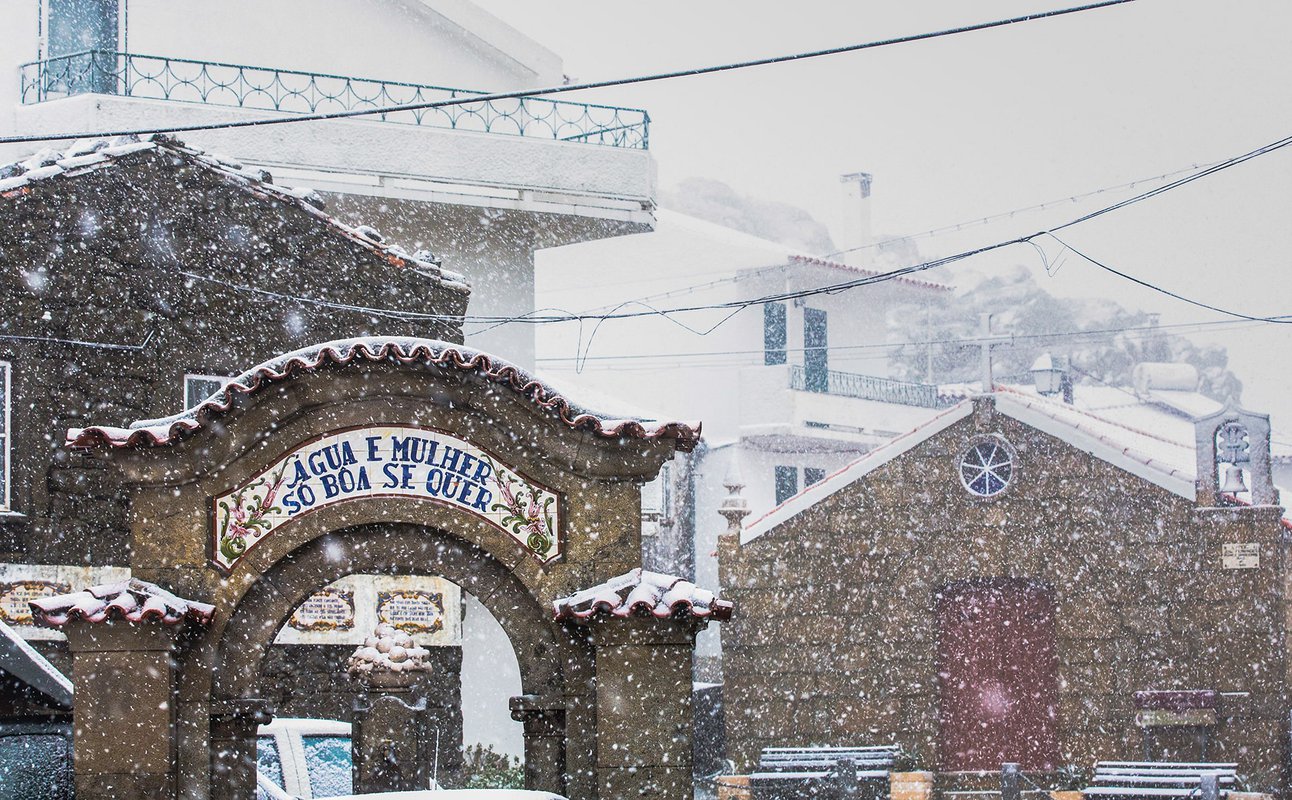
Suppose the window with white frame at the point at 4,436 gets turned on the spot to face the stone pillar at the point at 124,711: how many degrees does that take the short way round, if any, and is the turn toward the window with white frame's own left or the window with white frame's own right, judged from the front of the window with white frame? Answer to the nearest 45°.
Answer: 0° — it already faces it

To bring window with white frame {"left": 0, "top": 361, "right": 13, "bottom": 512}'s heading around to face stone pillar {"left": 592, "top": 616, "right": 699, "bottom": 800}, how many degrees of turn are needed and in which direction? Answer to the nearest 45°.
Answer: approximately 45° to its left

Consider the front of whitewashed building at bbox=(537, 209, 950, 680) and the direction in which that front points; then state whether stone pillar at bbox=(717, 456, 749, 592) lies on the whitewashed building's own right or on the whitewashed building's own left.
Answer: on the whitewashed building's own right

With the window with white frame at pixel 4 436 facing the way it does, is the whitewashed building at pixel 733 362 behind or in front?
behind

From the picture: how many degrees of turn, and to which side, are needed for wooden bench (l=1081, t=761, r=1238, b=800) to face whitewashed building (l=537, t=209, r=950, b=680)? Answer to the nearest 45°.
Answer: approximately 135° to its right

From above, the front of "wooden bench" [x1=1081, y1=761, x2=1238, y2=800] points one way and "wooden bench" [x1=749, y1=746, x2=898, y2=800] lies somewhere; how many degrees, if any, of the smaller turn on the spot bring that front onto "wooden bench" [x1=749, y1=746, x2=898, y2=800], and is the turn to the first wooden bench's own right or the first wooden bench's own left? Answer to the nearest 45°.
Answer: approximately 90° to the first wooden bench's own right

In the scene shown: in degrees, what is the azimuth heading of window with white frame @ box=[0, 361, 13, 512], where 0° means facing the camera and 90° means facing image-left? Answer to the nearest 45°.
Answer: approximately 0°

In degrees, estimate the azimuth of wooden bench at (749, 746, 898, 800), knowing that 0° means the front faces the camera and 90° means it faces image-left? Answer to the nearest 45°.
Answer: approximately 0°

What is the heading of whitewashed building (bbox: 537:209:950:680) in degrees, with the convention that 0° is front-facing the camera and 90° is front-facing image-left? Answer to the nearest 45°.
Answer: approximately 315°
